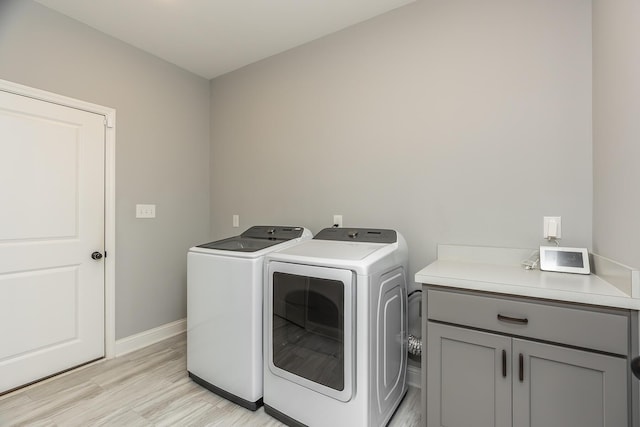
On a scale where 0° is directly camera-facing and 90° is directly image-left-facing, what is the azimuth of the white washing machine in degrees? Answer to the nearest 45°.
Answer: approximately 45°

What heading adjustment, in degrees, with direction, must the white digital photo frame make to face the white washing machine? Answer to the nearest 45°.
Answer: approximately 45° to its right

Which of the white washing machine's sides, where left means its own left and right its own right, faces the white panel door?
right

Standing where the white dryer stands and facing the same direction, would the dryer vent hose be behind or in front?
behind

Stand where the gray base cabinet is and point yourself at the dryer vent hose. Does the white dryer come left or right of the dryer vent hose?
left

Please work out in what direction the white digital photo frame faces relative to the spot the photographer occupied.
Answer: facing the viewer

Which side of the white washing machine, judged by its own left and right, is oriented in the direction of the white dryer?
left

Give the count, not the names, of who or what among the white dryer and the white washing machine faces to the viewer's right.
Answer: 0

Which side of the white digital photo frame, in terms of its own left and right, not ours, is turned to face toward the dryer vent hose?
right

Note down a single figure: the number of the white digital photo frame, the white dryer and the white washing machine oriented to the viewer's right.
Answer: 0

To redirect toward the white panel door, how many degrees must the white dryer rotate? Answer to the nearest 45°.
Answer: approximately 45° to its right

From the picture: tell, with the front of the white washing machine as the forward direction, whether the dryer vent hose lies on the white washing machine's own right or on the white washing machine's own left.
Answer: on the white washing machine's own left
